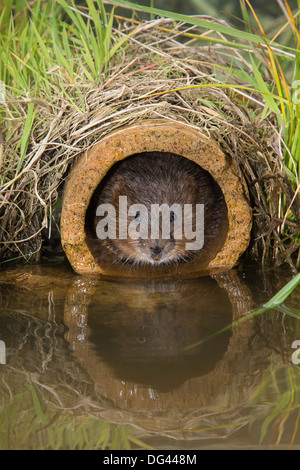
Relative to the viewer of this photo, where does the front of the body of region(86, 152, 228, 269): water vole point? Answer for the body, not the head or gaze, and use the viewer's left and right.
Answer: facing the viewer
